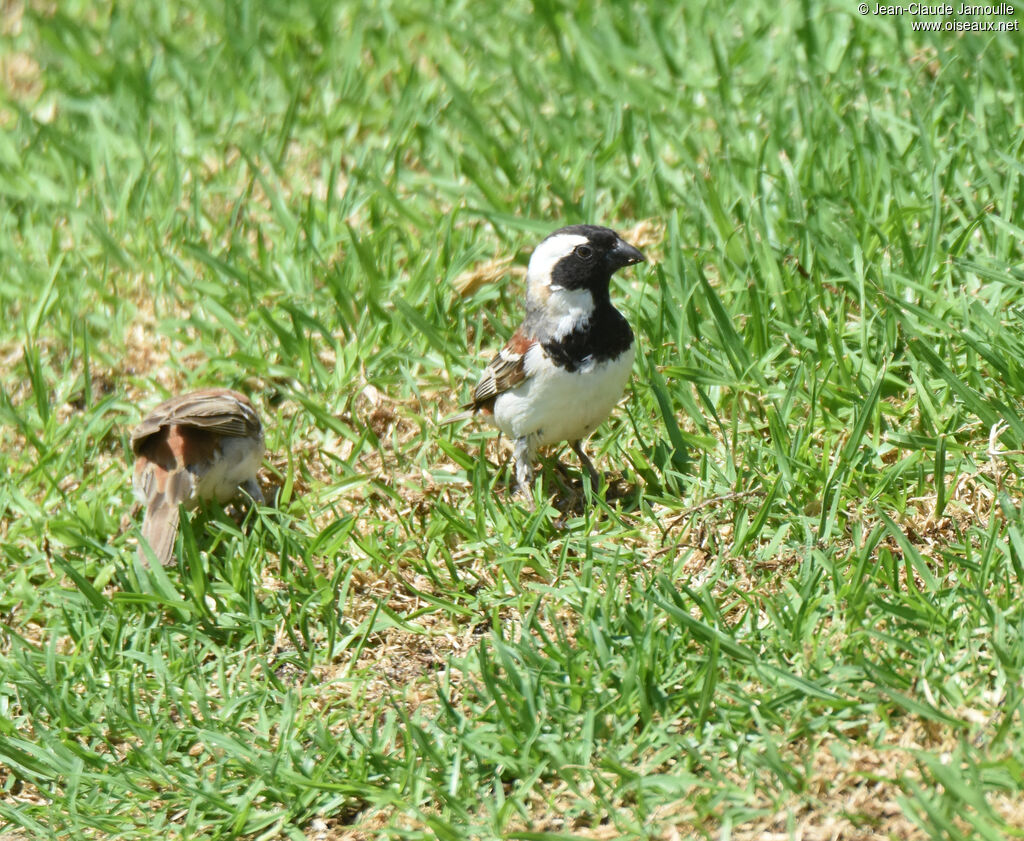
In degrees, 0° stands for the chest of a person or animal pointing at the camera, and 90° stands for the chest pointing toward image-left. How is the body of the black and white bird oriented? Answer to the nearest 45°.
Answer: approximately 315°

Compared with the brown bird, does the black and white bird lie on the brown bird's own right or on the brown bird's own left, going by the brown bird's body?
on the brown bird's own right

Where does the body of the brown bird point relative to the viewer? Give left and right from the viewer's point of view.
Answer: facing away from the viewer and to the right of the viewer

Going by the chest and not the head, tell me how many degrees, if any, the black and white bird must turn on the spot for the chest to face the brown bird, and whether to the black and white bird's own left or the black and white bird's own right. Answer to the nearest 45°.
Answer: approximately 135° to the black and white bird's own right
